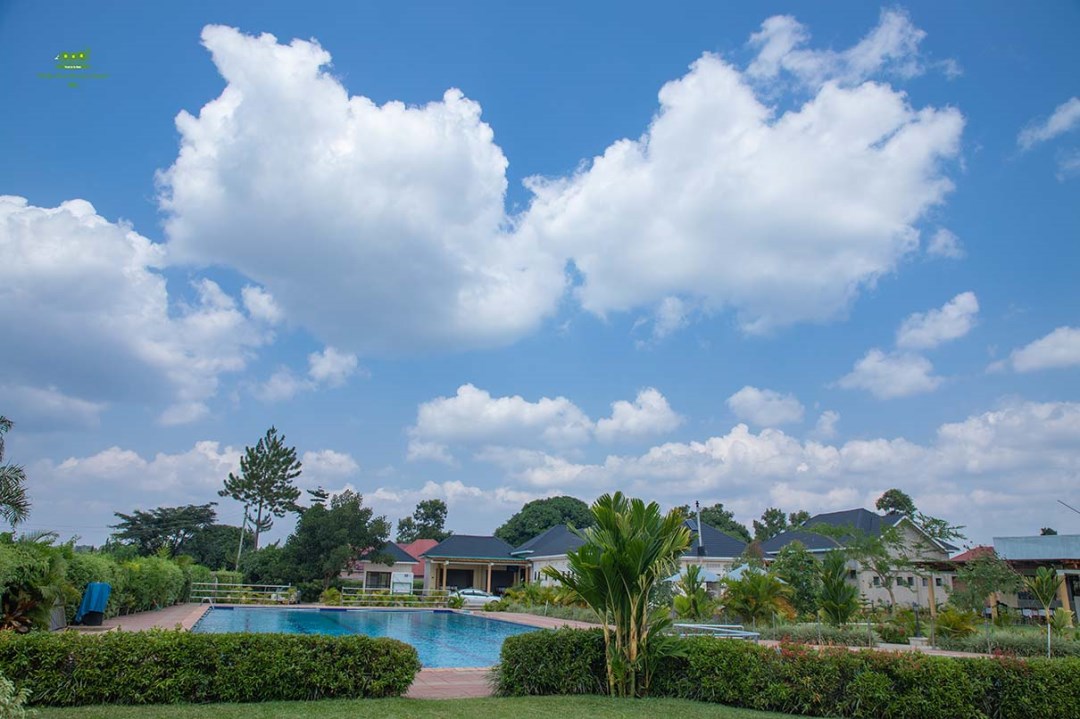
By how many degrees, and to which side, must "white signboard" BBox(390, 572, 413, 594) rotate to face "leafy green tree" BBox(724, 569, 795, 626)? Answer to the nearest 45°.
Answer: approximately 45° to its left

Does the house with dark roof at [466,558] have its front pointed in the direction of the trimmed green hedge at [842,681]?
yes

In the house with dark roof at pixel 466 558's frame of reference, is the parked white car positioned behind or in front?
in front

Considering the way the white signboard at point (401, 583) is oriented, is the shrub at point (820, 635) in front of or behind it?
in front

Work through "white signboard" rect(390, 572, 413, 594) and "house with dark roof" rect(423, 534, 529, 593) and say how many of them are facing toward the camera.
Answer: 2

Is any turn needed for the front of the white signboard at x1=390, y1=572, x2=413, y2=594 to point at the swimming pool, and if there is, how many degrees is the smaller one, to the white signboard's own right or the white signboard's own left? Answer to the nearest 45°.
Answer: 0° — it already faces it

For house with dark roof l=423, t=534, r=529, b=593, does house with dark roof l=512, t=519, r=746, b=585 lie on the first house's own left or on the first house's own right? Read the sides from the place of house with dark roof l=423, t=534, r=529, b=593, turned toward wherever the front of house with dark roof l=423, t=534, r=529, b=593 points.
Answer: on the first house's own left
